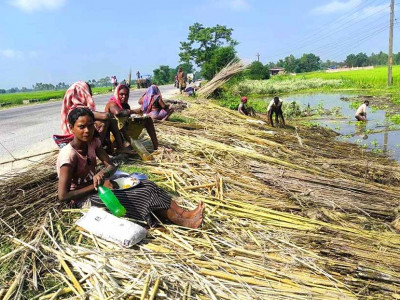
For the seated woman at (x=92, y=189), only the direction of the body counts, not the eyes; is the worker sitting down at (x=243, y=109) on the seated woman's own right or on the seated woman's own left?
on the seated woman's own left

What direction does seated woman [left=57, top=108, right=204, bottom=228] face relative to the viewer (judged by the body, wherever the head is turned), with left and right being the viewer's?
facing the viewer and to the right of the viewer

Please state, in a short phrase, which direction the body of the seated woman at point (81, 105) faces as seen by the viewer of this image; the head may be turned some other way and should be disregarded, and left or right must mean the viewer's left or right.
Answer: facing to the right of the viewer

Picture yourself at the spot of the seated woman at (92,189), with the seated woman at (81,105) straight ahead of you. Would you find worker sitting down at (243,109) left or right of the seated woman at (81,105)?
right

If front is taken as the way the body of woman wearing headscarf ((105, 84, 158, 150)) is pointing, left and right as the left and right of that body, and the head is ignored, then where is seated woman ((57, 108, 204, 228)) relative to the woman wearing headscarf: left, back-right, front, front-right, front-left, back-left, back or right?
front-right

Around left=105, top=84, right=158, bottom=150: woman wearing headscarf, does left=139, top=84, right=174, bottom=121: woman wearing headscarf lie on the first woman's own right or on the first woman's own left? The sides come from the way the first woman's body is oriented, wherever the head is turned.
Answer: on the first woman's own left

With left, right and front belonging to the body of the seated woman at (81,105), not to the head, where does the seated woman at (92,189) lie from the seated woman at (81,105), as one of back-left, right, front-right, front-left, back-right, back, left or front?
right

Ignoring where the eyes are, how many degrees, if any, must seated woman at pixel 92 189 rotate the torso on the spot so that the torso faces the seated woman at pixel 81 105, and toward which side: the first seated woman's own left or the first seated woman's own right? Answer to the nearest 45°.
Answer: approximately 135° to the first seated woman's own left

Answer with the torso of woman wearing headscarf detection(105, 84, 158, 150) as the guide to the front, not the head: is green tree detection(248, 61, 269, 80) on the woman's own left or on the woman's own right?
on the woman's own left
